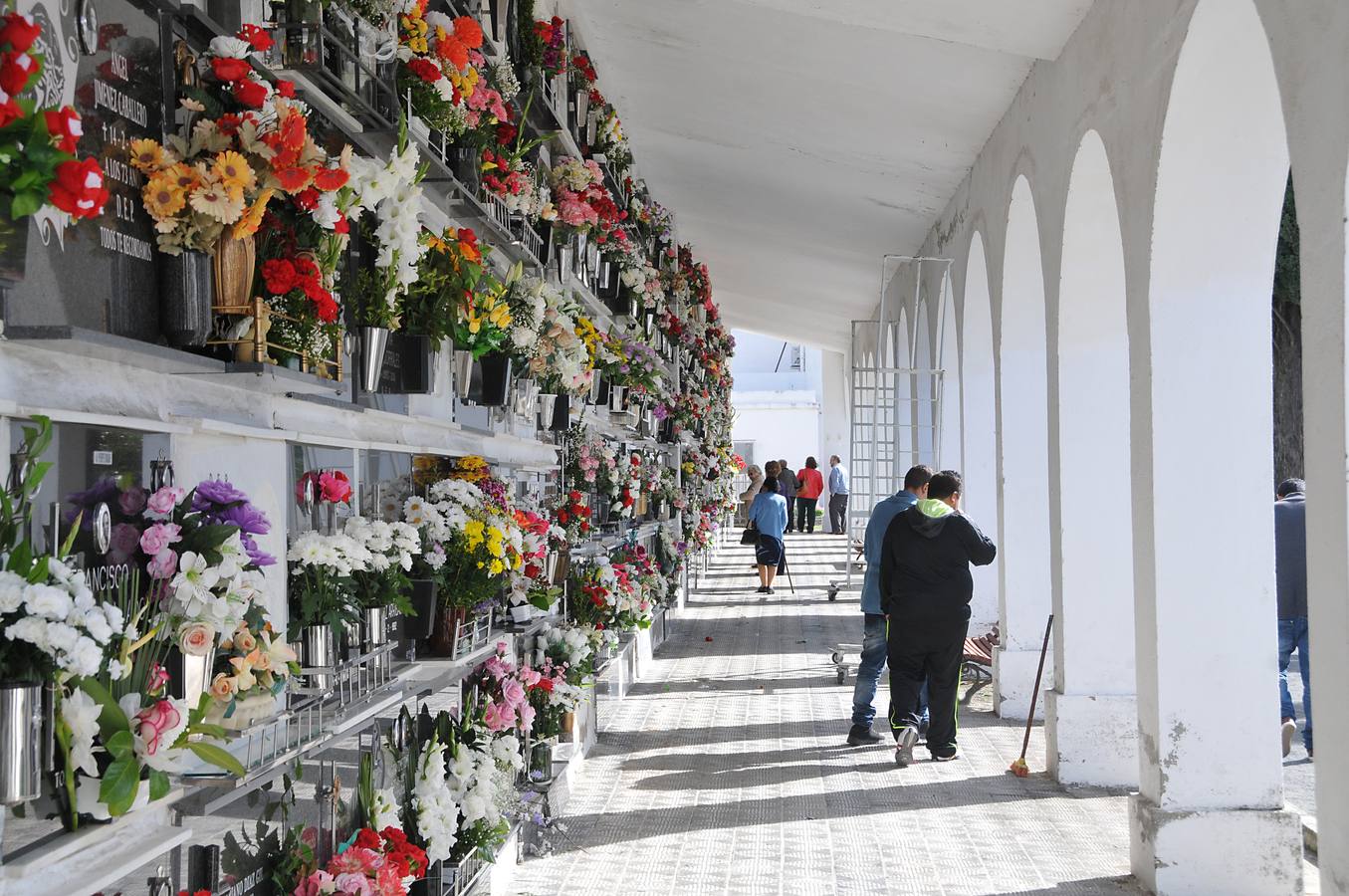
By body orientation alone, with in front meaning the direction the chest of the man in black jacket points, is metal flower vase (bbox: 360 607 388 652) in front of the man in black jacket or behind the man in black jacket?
behind

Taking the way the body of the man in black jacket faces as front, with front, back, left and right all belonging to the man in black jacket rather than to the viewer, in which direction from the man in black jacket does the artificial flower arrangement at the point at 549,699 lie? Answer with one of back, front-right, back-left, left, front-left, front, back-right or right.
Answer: back-left

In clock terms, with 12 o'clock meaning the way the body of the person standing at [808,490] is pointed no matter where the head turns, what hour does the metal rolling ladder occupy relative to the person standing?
The metal rolling ladder is roughly at 6 o'clock from the person standing.

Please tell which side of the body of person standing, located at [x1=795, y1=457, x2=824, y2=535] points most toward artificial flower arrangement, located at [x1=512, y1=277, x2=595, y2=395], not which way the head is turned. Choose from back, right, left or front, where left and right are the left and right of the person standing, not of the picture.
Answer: back

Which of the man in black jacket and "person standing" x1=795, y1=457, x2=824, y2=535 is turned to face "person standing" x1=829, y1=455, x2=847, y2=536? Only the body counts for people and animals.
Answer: the man in black jacket

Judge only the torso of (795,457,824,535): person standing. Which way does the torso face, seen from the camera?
away from the camera

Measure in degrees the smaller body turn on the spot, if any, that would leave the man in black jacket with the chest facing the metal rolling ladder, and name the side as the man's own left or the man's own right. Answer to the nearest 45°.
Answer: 0° — they already face it

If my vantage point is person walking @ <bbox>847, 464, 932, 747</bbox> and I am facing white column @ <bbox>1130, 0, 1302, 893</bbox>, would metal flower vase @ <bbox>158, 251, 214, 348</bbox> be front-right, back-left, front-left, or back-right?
front-right

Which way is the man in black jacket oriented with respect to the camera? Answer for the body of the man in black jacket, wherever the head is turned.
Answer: away from the camera

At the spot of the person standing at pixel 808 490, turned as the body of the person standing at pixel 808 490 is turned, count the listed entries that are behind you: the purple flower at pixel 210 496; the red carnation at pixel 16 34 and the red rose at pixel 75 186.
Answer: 3

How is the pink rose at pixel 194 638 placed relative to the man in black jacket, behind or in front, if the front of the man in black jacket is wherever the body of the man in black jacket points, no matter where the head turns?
behind

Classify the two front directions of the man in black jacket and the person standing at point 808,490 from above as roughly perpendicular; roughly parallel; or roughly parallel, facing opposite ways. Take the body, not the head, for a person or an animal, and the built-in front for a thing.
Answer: roughly parallel

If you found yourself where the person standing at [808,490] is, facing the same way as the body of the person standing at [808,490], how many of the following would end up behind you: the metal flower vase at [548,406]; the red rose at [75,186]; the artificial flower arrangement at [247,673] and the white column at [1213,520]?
4

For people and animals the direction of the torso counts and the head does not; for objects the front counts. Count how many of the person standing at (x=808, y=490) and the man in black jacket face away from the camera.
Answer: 2

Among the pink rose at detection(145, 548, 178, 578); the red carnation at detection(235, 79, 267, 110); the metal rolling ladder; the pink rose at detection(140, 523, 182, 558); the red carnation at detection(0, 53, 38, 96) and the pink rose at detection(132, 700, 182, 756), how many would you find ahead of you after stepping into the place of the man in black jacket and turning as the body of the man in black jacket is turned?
1
